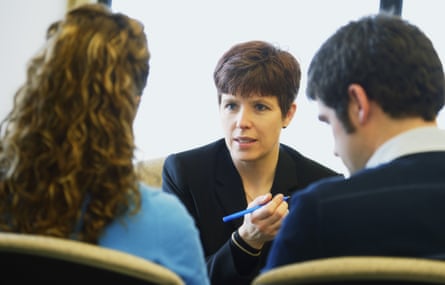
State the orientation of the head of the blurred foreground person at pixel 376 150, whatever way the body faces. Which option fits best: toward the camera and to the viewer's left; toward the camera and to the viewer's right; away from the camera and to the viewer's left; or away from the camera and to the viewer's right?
away from the camera and to the viewer's left

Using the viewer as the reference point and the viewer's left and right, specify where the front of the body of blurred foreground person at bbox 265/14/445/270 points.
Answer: facing away from the viewer and to the left of the viewer

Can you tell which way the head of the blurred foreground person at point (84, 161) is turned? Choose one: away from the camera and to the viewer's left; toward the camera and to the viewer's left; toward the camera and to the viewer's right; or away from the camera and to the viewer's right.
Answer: away from the camera and to the viewer's right
